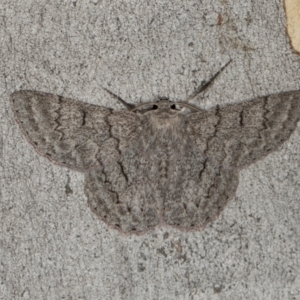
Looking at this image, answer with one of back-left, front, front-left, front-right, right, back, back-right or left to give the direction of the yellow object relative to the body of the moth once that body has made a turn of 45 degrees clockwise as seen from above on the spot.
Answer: front

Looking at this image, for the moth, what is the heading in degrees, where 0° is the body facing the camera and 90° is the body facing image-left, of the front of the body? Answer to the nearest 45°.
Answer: approximately 180°
